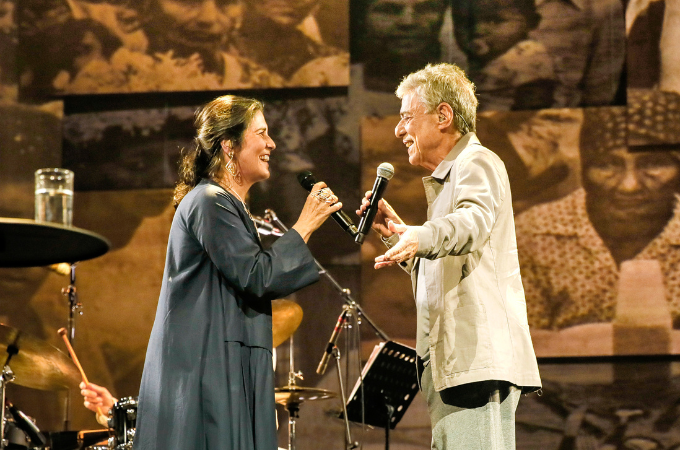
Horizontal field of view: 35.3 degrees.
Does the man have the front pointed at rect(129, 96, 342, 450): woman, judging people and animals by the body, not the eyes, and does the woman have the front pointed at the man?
yes

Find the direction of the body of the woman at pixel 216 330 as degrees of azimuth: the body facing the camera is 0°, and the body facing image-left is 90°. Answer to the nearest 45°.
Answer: approximately 270°

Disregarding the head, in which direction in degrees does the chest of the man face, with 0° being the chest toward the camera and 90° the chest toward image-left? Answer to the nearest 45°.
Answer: approximately 90°

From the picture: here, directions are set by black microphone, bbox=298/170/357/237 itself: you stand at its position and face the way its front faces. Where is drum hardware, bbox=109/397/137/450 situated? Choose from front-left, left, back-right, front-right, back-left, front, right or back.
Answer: front-right

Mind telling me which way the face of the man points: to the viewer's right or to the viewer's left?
to the viewer's left

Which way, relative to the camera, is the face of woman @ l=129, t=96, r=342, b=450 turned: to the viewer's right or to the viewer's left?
to the viewer's right

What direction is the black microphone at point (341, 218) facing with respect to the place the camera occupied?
facing to the left of the viewer

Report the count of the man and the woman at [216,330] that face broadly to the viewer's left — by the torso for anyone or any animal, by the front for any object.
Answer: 1
